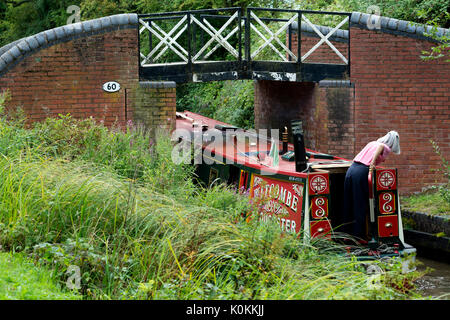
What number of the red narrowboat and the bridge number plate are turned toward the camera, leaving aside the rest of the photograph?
1

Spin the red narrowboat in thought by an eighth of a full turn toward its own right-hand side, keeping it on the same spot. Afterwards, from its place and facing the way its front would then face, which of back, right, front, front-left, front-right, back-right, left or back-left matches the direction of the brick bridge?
front

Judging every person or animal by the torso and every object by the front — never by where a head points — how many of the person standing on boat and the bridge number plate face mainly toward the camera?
1

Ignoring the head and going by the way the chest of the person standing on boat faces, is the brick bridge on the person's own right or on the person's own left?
on the person's own left

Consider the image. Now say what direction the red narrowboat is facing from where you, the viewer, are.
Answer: facing away from the viewer and to the left of the viewer

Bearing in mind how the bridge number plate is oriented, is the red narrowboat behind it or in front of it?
in front

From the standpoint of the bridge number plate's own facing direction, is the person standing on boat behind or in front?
in front

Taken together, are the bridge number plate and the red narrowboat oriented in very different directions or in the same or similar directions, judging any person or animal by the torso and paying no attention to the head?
very different directions

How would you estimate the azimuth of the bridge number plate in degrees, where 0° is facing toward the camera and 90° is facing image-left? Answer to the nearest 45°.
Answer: approximately 0°
